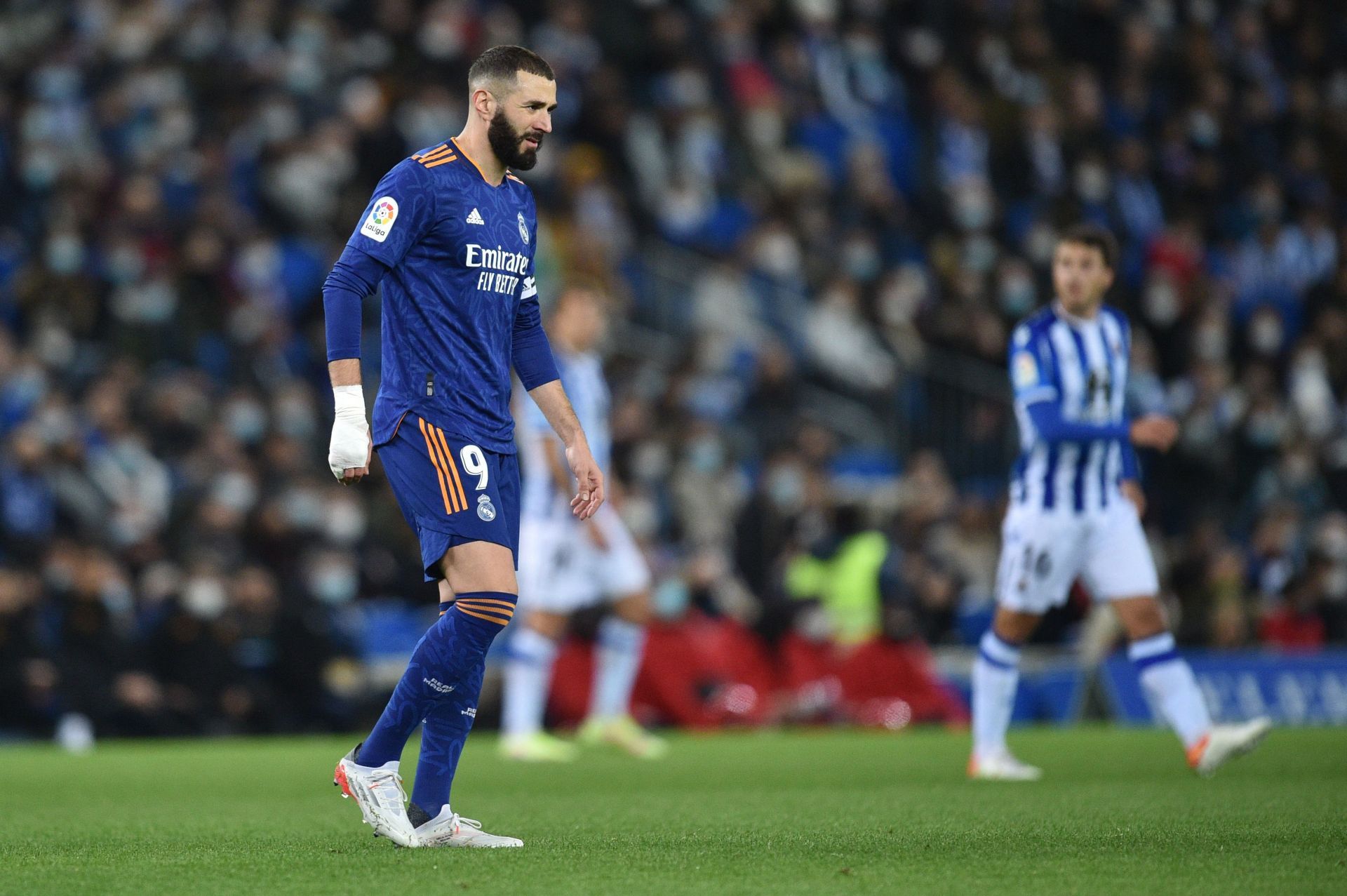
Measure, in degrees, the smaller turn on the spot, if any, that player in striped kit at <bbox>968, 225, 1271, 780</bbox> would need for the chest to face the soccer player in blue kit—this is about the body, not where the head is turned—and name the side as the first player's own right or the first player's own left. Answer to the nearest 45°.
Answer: approximately 90° to the first player's own right

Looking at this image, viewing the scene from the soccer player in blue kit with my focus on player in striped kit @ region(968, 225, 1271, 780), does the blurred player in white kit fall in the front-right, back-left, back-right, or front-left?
front-left

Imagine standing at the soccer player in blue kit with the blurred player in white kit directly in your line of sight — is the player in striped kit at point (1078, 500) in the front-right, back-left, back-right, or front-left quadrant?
front-right

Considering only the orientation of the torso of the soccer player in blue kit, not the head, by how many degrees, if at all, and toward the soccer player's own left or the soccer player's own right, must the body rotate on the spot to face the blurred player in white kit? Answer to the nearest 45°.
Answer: approximately 135° to the soccer player's own left

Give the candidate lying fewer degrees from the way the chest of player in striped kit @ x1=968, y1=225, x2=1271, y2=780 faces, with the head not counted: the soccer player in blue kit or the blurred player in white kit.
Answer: the soccer player in blue kit

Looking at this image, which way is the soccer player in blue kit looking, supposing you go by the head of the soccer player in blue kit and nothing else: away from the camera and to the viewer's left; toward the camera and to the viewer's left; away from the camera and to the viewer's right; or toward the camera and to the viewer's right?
toward the camera and to the viewer's right

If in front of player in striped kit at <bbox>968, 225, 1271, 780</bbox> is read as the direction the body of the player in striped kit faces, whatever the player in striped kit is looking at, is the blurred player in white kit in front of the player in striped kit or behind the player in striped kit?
behind

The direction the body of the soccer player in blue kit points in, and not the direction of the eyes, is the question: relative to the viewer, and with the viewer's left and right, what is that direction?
facing the viewer and to the right of the viewer

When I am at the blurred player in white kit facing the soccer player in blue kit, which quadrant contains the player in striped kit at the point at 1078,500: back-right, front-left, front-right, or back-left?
front-left

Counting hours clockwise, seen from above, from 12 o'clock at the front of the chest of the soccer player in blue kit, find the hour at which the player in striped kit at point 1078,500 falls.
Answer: The player in striped kit is roughly at 9 o'clock from the soccer player in blue kit.

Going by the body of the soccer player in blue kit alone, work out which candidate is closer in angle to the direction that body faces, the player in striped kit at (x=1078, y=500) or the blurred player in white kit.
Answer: the player in striped kit
